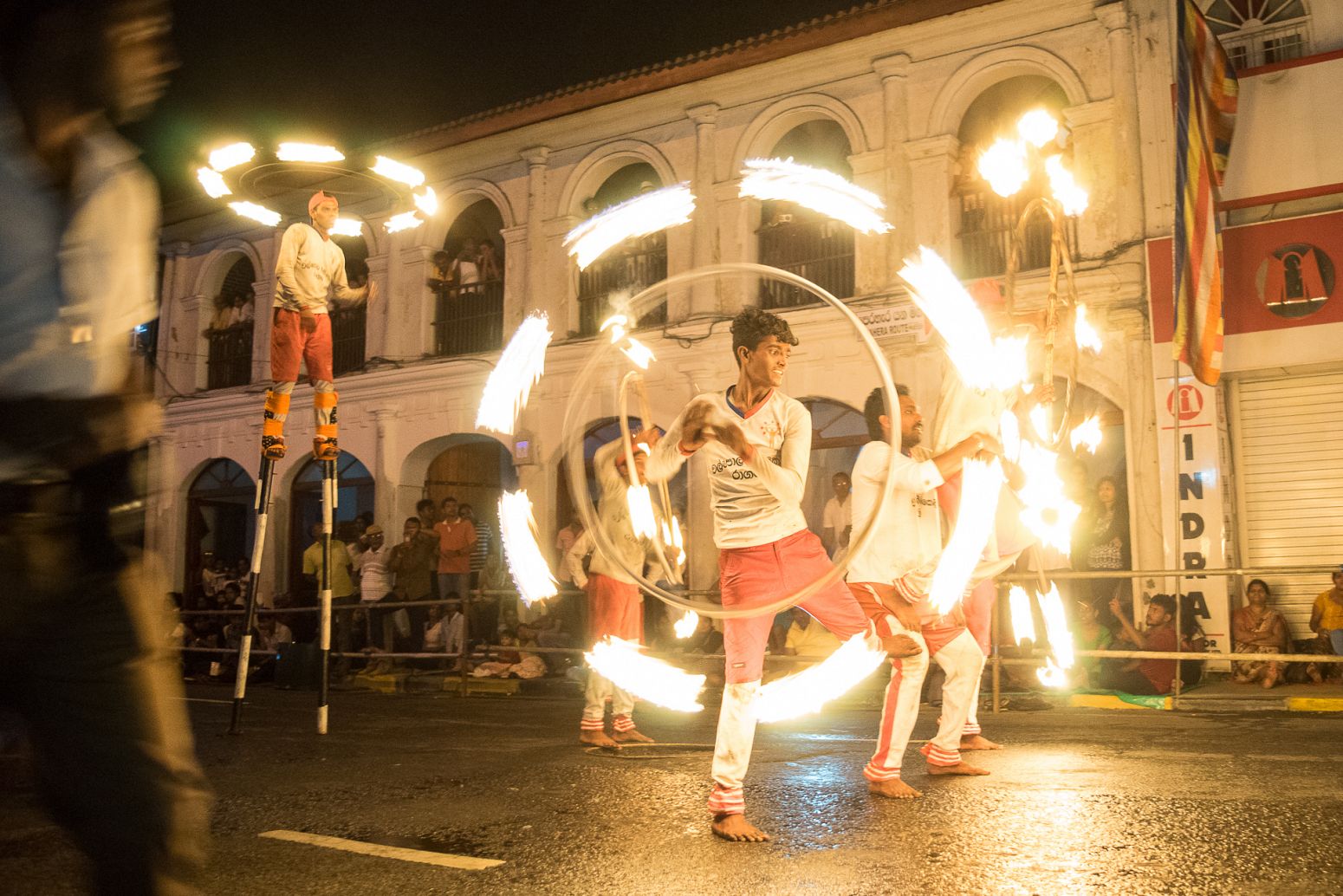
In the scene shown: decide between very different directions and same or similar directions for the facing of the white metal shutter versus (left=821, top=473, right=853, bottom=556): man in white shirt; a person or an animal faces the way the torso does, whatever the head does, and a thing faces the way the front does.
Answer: same or similar directions

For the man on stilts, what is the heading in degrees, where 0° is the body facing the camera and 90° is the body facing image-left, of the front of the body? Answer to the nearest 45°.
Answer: approximately 315°

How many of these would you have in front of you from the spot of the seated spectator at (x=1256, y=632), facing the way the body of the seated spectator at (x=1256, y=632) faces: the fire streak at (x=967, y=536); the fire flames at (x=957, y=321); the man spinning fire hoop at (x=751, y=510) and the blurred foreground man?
4

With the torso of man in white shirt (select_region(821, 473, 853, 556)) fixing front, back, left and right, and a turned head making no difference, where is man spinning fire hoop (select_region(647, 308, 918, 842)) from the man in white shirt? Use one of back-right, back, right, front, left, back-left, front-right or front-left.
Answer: front

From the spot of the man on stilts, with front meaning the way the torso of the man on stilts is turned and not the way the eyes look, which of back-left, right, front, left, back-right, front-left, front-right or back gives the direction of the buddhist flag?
front-left

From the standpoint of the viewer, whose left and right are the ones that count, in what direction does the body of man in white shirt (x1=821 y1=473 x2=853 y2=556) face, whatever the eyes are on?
facing the viewer

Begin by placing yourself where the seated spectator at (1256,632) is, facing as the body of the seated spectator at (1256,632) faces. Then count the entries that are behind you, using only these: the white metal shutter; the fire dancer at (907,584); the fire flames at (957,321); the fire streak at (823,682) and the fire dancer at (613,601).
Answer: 1

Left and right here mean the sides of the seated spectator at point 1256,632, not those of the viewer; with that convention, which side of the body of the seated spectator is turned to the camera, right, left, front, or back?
front

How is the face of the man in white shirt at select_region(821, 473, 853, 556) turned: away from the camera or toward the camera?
toward the camera

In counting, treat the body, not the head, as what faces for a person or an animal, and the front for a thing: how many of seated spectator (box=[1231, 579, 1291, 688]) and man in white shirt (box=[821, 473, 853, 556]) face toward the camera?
2
